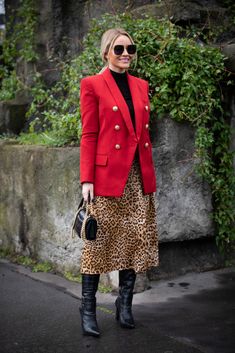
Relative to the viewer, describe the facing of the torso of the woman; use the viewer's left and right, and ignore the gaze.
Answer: facing the viewer and to the right of the viewer

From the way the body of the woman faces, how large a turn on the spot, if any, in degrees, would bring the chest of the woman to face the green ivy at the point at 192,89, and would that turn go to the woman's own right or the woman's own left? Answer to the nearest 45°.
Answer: approximately 90° to the woman's own left

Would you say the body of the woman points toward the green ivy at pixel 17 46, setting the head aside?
no

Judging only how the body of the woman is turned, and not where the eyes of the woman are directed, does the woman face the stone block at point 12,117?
no
